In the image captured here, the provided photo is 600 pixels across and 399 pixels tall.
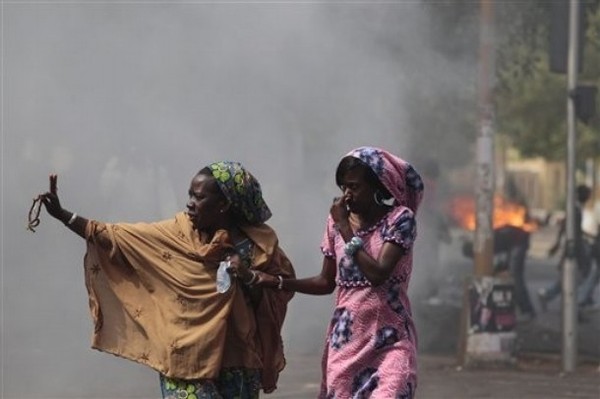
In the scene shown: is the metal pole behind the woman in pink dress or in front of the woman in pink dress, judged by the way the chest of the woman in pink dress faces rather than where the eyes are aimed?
behind

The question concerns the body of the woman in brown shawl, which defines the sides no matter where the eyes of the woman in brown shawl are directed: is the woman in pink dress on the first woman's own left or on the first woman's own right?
on the first woman's own left

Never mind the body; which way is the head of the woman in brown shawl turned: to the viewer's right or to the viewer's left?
to the viewer's left

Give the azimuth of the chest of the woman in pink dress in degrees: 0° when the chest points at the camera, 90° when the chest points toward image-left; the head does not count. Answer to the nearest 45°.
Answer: approximately 45°

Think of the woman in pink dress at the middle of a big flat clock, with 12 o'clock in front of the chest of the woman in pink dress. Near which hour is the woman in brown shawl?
The woman in brown shawl is roughly at 2 o'clock from the woman in pink dress.

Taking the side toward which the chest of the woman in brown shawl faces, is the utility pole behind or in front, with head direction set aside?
behind

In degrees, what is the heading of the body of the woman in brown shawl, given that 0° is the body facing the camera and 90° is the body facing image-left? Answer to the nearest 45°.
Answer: approximately 45°

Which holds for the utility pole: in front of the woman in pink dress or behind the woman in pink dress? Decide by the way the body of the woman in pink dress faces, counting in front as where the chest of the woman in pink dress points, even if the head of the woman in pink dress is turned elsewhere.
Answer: behind
